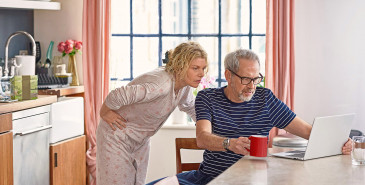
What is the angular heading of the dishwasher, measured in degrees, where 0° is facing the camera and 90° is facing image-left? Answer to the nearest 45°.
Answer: approximately 315°

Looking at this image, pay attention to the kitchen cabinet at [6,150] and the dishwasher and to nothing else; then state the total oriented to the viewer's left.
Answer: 0

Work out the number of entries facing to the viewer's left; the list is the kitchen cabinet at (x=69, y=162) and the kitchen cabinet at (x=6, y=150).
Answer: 0

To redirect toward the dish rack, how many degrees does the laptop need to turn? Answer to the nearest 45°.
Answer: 0° — it already faces it

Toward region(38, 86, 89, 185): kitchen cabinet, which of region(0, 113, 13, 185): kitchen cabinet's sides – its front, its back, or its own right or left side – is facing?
left

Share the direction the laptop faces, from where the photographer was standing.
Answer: facing away from the viewer and to the left of the viewer

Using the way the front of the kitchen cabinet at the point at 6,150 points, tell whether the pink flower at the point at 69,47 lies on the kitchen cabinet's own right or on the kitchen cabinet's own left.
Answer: on the kitchen cabinet's own left

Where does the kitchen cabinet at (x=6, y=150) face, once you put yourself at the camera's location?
facing the viewer and to the right of the viewer

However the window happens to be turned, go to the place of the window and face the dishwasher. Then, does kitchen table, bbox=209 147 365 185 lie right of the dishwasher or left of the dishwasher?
left

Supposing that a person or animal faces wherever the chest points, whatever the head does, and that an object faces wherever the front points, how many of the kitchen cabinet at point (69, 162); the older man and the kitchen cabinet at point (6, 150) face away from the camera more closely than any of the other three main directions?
0

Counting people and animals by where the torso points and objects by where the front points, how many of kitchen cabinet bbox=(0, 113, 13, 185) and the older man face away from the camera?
0

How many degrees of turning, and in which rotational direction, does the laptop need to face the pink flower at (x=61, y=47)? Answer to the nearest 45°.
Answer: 0° — it already faces it

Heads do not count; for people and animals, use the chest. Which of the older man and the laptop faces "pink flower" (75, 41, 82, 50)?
the laptop

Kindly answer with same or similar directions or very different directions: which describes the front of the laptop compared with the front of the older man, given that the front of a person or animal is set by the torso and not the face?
very different directions

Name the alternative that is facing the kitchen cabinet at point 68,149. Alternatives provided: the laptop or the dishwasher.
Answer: the laptop

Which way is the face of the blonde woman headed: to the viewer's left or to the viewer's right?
to the viewer's right

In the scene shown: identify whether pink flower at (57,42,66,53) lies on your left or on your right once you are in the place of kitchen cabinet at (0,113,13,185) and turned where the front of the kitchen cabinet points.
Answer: on your left

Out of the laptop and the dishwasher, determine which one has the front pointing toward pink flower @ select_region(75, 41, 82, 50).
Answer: the laptop

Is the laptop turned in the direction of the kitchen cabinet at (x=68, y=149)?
yes
